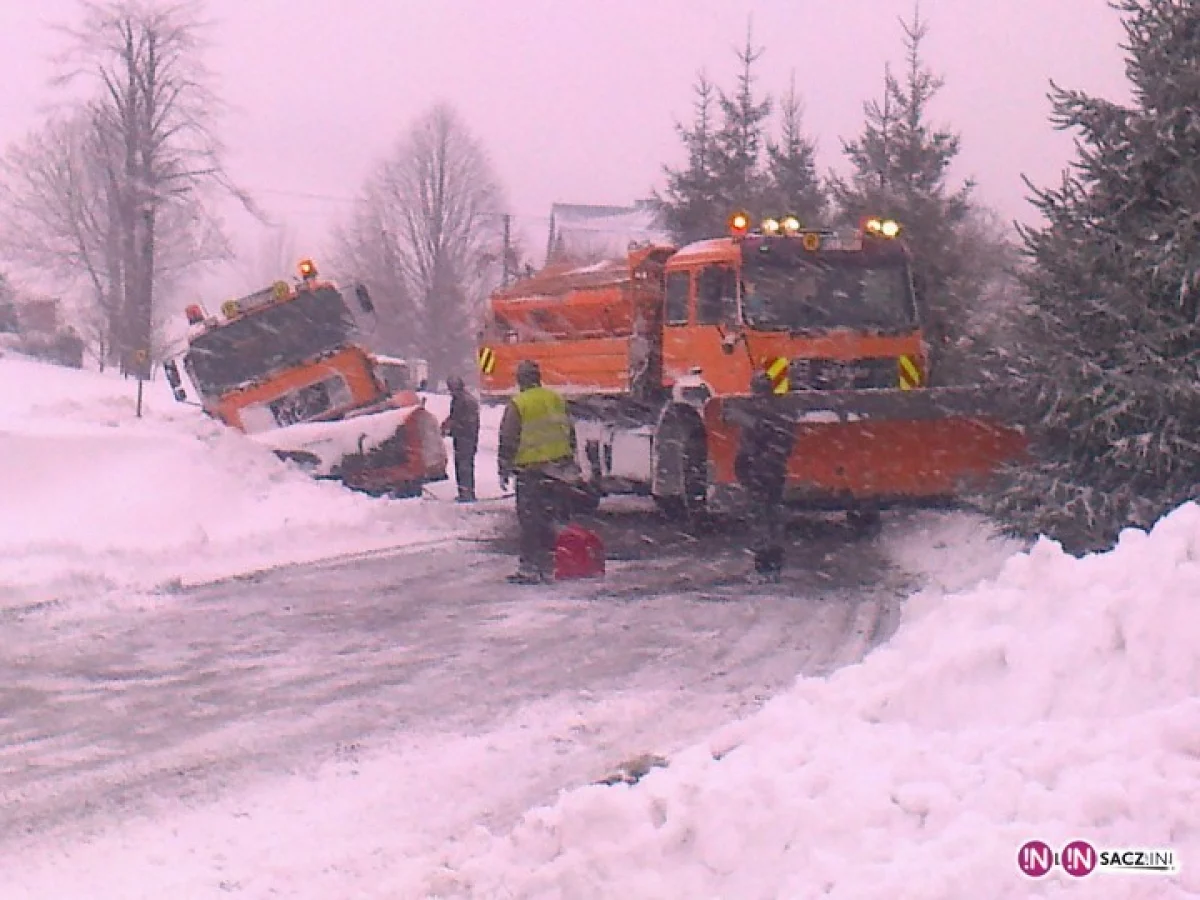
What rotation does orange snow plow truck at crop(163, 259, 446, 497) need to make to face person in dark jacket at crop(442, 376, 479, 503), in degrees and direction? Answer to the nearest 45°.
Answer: approximately 90° to its left

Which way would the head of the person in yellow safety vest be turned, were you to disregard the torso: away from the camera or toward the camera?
away from the camera

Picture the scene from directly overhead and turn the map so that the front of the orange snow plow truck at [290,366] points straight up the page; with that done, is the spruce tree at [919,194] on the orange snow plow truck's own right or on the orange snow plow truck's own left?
on the orange snow plow truck's own left

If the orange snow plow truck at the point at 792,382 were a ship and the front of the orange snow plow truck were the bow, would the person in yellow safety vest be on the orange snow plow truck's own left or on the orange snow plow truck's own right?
on the orange snow plow truck's own right

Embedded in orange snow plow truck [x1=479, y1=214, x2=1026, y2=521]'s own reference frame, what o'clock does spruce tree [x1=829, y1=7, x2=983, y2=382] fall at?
The spruce tree is roughly at 8 o'clock from the orange snow plow truck.

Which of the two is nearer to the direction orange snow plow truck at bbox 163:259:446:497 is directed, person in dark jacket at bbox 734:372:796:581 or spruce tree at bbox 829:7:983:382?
the person in dark jacket

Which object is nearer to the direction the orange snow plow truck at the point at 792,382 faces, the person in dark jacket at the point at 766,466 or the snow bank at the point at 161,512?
the person in dark jacket

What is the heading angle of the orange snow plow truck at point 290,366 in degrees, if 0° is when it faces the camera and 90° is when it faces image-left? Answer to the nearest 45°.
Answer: approximately 0°
